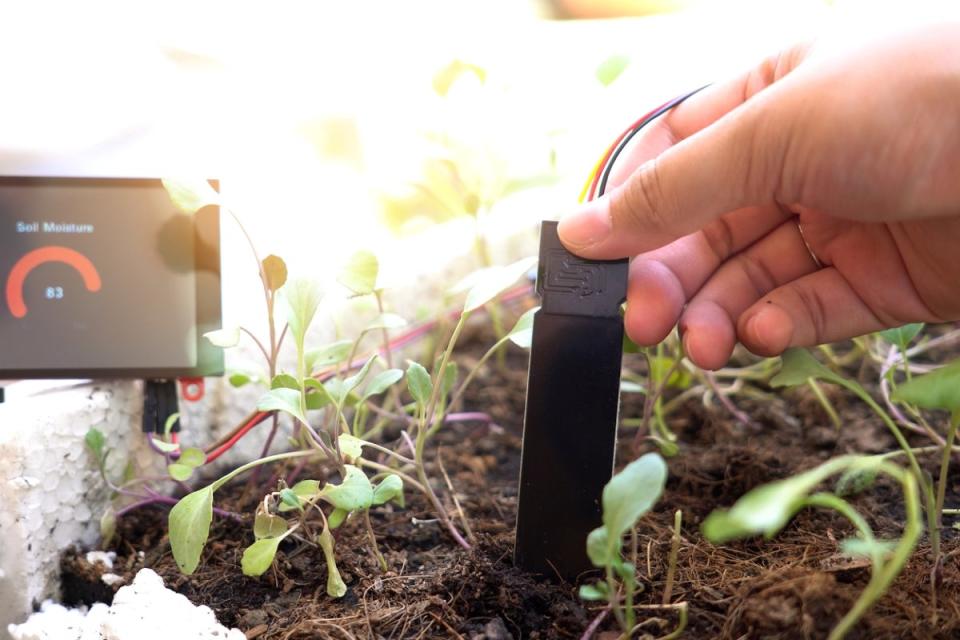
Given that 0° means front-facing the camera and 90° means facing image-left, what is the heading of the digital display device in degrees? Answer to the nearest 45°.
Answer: approximately 0°
